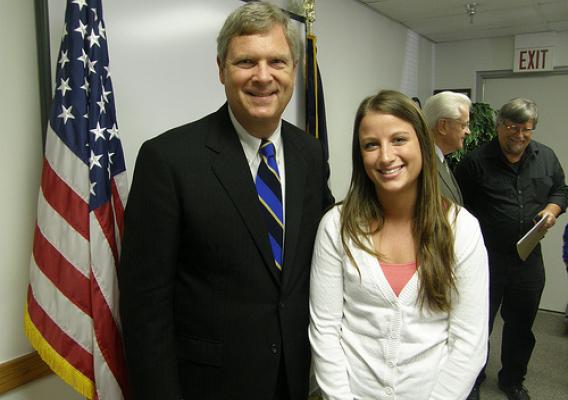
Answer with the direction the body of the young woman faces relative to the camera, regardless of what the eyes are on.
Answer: toward the camera

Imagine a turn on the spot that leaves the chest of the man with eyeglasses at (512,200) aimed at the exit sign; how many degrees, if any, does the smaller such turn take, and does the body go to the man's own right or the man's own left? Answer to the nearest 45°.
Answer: approximately 180°

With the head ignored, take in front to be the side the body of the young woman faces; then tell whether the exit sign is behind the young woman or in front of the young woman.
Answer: behind

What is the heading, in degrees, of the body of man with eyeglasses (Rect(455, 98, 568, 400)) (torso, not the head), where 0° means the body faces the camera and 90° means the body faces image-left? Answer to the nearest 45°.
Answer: approximately 0°

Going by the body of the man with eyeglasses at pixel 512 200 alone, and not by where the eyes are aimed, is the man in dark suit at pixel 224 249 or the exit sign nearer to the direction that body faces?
the man in dark suit

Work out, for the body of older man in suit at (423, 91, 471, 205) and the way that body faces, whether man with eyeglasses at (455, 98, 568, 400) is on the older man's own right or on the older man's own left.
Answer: on the older man's own left

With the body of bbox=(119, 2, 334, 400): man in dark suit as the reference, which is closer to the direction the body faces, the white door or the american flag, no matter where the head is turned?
the white door

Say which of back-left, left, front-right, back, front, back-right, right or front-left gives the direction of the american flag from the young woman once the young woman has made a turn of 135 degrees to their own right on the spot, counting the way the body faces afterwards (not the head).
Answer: front-left

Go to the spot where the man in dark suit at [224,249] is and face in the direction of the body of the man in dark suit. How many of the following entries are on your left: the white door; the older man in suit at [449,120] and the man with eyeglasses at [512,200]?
3

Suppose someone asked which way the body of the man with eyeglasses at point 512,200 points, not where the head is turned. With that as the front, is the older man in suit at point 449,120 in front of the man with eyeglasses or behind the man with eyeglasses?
in front

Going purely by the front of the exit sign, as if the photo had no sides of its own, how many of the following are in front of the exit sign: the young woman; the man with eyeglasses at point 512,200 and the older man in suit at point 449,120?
3

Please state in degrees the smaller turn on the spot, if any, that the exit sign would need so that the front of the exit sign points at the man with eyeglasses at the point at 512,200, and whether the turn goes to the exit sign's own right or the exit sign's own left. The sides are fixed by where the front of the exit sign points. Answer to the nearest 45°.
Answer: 0° — it already faces them

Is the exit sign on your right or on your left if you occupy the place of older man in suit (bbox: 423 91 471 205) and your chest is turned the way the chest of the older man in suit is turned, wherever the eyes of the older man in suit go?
on your left

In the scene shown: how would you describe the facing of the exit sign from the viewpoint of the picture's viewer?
facing the viewer

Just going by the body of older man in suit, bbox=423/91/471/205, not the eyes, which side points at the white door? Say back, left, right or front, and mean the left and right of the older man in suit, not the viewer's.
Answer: left
